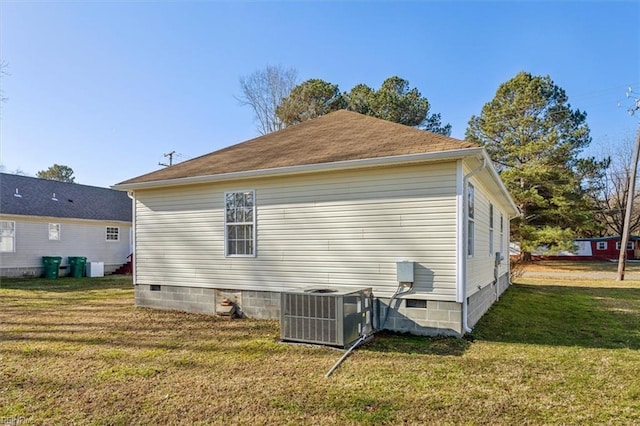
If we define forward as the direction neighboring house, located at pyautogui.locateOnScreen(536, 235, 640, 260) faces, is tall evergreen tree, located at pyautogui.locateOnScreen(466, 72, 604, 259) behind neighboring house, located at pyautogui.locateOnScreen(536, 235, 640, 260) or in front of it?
in front

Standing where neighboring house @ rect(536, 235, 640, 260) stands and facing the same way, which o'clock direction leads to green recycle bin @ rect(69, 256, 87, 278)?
The green recycle bin is roughly at 1 o'clock from the neighboring house.

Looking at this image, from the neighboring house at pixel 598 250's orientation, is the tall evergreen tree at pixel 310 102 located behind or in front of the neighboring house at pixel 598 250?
in front

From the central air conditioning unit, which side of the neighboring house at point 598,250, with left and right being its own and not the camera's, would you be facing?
front

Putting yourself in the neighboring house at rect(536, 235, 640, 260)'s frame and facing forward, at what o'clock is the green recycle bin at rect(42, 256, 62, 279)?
The green recycle bin is roughly at 1 o'clock from the neighboring house.

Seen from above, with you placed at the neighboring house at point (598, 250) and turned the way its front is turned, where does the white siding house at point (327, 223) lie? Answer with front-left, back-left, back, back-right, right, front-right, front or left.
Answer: front

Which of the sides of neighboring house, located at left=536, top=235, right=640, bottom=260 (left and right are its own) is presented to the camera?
front
